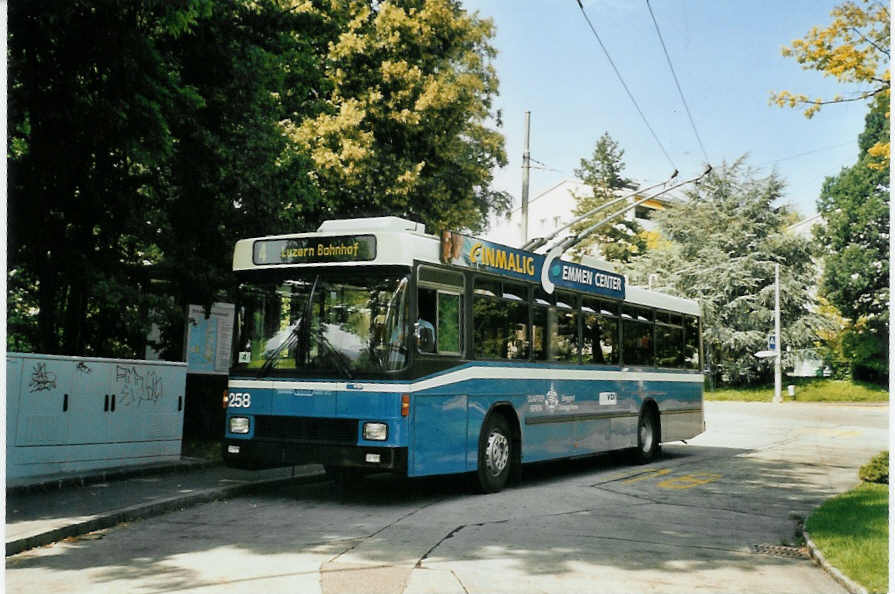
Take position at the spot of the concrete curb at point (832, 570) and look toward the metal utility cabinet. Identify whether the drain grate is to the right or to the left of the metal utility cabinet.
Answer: right

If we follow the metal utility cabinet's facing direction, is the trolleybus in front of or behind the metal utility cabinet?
in front

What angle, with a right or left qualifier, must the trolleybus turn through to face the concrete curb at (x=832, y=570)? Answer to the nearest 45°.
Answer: approximately 90° to its left

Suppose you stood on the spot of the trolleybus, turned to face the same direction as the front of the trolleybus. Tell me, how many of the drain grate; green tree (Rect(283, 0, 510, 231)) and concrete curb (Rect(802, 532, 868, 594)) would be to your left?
2

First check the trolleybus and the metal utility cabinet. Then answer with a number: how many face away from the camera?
0

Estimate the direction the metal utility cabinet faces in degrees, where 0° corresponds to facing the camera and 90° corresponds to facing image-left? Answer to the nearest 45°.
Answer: approximately 315°

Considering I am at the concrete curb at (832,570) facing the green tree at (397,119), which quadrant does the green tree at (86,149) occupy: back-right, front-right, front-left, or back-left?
front-left

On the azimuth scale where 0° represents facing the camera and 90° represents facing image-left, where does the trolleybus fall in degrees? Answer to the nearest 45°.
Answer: approximately 45°

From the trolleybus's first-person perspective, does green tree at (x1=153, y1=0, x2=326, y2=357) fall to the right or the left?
on its right

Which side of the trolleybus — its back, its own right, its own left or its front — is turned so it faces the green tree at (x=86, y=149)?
right

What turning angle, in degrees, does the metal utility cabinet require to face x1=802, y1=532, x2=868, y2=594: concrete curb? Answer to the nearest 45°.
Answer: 0° — it already faces it

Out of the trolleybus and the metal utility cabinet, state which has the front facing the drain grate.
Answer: the metal utility cabinet

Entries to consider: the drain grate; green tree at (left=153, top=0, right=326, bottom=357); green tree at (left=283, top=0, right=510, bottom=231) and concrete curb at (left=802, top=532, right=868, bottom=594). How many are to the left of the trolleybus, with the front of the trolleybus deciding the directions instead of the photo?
2
